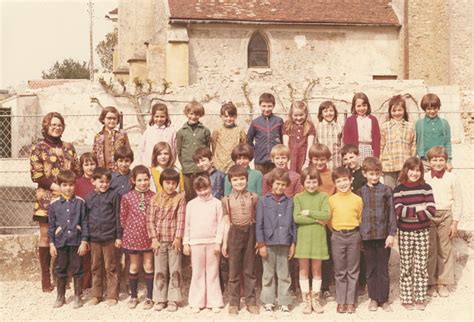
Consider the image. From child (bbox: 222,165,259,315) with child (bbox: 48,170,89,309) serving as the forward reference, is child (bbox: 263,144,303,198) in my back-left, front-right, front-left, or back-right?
back-right

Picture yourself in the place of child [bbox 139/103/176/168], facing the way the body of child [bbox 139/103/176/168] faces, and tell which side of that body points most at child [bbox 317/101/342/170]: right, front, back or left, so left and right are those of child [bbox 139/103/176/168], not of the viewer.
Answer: left

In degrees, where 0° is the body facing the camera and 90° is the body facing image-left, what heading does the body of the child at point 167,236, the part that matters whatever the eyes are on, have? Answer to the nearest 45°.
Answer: approximately 0°

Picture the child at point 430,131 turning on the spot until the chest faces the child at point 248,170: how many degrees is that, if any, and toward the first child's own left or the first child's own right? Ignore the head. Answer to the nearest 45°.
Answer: approximately 45° to the first child's own right

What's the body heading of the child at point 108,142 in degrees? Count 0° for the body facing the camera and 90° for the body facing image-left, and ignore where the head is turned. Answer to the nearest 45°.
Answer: approximately 0°

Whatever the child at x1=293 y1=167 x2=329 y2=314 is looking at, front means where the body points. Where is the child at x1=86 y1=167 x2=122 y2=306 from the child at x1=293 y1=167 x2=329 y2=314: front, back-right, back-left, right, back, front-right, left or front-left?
right

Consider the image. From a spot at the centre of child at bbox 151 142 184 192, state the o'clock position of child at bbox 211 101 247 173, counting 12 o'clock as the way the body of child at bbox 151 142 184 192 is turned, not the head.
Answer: child at bbox 211 101 247 173 is roughly at 8 o'clock from child at bbox 151 142 184 192.
